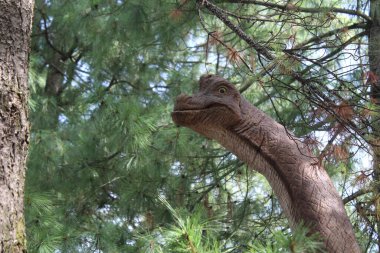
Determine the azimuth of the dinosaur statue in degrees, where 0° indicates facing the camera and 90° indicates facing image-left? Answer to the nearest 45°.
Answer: approximately 90°

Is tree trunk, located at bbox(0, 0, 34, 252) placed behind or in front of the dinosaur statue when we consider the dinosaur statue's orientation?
in front
